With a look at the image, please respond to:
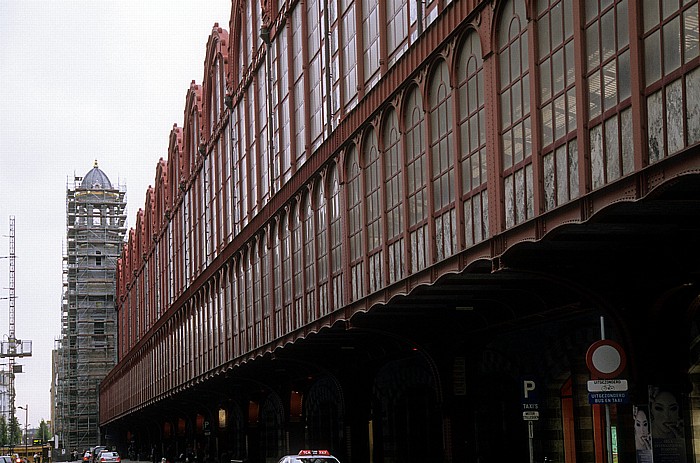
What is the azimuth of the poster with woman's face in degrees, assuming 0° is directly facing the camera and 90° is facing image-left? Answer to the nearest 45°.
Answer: approximately 0°

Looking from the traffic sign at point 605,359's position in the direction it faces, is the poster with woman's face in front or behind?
behind

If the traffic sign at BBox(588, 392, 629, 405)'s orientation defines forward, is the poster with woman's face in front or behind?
behind

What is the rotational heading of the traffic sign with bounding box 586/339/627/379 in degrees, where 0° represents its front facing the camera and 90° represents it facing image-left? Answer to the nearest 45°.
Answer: approximately 0°

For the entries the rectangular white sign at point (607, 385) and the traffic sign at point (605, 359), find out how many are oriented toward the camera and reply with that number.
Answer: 2
